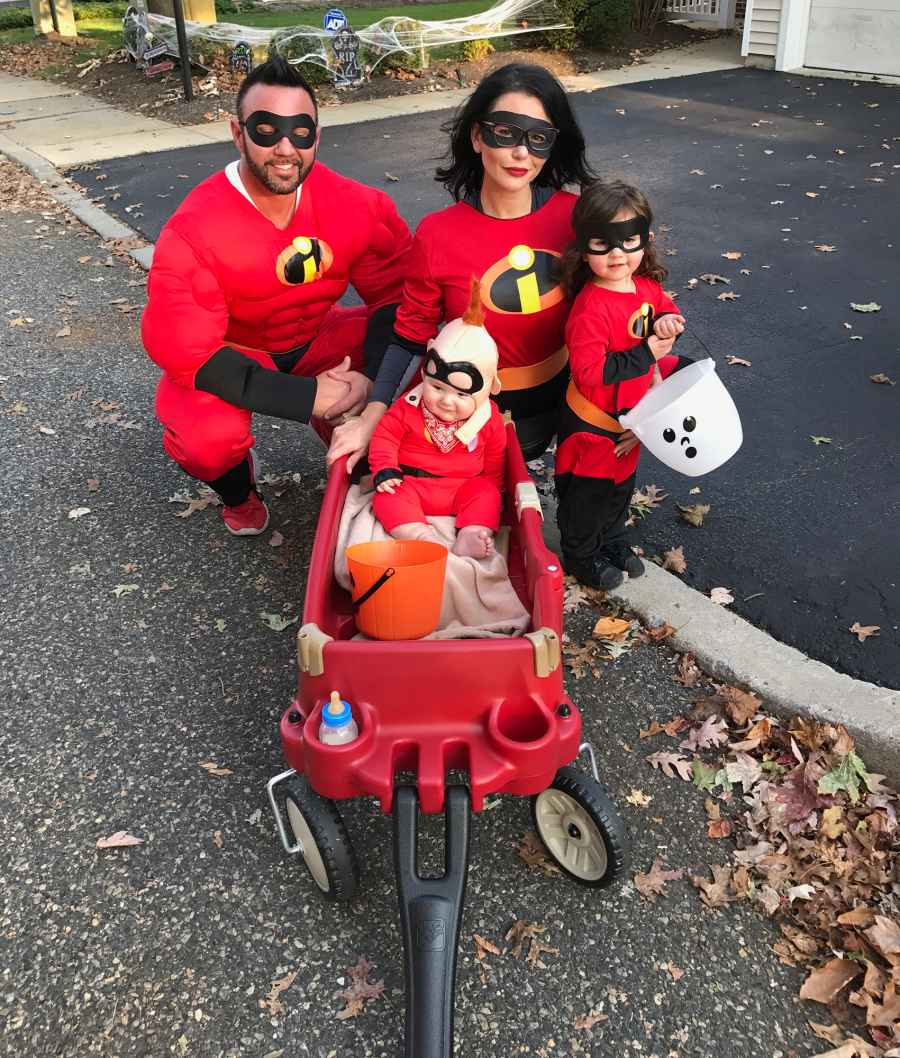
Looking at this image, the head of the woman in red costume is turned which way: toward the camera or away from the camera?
toward the camera

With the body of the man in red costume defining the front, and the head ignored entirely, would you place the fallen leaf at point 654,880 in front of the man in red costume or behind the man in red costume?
in front

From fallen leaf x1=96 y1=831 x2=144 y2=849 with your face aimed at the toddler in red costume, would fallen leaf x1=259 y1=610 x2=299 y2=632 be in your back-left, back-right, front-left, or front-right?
front-left

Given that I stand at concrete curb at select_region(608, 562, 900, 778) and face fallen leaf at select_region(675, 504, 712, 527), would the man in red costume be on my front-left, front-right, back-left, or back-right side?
front-left

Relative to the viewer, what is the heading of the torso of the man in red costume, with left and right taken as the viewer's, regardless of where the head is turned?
facing the viewer and to the right of the viewer

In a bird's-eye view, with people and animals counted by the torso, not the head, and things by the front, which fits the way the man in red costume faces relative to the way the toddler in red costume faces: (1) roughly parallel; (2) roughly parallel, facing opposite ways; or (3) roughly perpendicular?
roughly parallel

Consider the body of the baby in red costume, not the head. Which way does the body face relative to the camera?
toward the camera

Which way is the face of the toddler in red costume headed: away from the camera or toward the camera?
toward the camera

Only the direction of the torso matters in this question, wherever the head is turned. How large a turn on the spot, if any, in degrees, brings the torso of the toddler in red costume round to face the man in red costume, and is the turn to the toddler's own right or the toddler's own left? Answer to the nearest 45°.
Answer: approximately 135° to the toddler's own right

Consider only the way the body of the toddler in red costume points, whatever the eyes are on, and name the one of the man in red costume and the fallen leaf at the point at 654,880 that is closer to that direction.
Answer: the fallen leaf
